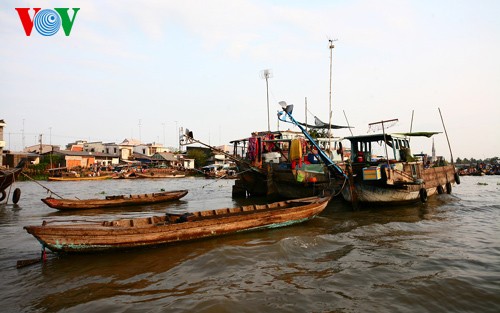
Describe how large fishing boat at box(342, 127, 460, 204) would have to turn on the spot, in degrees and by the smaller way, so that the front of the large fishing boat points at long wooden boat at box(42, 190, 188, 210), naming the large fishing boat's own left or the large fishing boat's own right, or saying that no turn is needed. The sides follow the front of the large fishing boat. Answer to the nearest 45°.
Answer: approximately 135° to the large fishing boat's own left

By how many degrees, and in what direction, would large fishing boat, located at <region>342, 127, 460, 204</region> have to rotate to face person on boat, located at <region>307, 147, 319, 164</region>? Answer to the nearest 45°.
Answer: approximately 135° to its left

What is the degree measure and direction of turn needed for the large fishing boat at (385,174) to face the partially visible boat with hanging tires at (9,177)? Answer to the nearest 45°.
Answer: approximately 135° to its left

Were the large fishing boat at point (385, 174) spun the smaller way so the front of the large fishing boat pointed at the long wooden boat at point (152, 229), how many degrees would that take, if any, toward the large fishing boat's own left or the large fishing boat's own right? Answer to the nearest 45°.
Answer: approximately 180°
